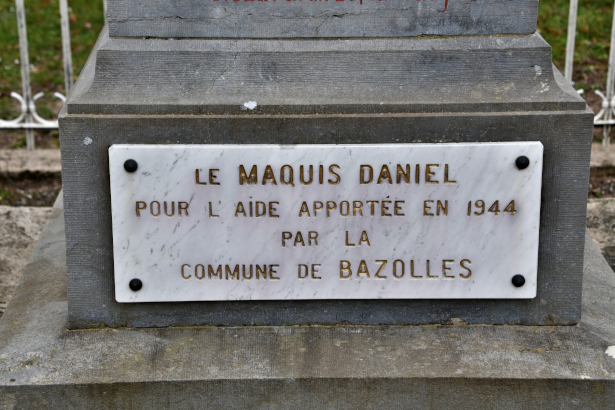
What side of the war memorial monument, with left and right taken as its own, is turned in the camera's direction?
front

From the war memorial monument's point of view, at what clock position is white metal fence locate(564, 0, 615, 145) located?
The white metal fence is roughly at 7 o'clock from the war memorial monument.

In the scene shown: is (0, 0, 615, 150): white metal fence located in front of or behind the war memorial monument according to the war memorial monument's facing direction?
behind
